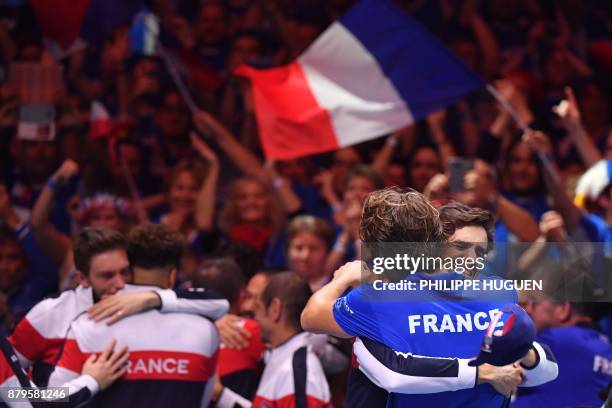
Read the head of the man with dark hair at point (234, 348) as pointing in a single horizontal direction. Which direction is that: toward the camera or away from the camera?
away from the camera

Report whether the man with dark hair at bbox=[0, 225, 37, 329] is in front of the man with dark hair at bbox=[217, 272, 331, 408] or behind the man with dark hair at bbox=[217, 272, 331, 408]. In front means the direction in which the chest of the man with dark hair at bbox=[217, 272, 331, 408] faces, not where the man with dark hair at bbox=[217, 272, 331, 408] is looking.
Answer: in front

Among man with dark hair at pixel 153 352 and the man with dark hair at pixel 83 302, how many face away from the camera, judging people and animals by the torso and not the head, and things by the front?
1

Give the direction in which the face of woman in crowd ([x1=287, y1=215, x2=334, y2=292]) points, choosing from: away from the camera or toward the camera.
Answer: toward the camera

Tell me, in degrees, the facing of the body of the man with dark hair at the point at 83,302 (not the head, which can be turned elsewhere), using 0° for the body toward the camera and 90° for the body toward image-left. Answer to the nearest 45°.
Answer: approximately 315°

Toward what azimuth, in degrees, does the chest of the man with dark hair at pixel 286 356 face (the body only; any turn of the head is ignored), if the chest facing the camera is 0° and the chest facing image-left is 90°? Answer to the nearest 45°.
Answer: approximately 135°

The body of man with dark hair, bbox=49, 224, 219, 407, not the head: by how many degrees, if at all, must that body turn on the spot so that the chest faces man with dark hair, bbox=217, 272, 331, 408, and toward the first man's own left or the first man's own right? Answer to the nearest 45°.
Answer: approximately 90° to the first man's own right

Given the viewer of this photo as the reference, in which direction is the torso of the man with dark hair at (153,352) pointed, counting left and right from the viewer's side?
facing away from the viewer

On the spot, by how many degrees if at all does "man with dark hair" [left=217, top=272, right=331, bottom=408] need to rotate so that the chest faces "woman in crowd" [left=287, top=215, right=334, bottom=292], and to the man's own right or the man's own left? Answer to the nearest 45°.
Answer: approximately 45° to the man's own right
